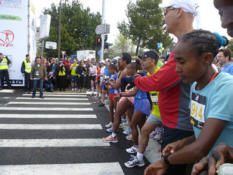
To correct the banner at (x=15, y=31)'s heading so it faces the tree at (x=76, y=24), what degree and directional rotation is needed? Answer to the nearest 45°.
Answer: approximately 180°

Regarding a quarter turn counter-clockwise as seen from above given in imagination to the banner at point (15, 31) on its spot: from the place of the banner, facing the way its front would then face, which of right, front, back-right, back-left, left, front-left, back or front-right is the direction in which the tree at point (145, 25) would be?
front-left

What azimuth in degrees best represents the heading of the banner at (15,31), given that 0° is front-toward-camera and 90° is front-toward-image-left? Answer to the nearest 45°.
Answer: approximately 0°
